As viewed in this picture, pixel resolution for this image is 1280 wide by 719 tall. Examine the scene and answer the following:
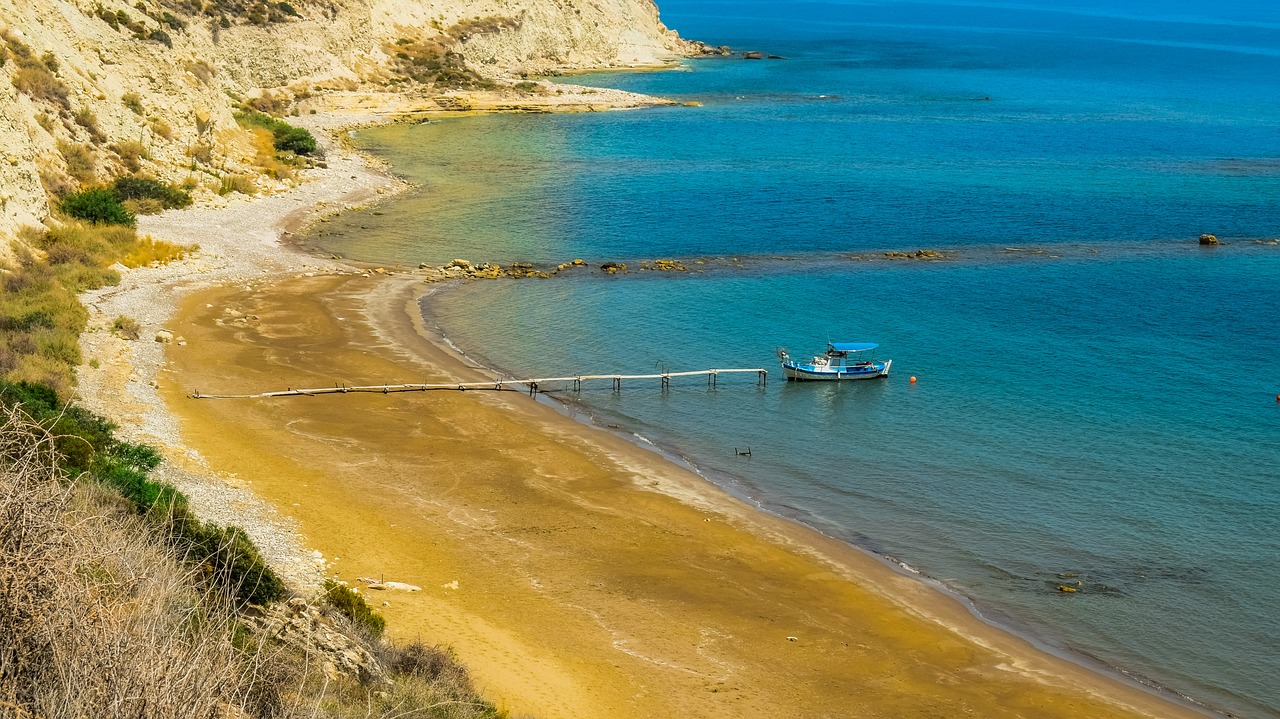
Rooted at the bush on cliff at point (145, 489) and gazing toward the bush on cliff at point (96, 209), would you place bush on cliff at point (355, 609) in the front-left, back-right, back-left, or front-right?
back-right

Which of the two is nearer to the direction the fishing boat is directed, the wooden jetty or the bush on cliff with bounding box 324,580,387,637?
the wooden jetty

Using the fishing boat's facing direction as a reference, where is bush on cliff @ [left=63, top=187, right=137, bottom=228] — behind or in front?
in front

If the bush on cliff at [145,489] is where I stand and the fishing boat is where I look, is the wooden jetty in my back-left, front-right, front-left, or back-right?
front-left

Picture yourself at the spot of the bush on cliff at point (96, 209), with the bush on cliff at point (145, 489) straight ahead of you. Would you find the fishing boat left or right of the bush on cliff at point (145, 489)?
left

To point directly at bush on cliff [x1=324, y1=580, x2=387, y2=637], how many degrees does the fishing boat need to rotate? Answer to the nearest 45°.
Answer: approximately 90° to its left

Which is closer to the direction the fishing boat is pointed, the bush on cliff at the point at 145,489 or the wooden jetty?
the wooden jetty

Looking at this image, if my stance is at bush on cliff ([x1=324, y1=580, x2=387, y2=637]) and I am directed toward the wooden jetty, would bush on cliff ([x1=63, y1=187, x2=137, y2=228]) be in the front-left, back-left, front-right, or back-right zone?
front-left

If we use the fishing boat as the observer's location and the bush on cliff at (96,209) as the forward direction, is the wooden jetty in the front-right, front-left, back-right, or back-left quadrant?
front-left

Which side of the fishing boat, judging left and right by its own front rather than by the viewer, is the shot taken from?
left

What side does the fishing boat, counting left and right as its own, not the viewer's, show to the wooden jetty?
front

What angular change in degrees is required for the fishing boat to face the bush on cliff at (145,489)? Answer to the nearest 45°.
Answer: approximately 45° to its left
